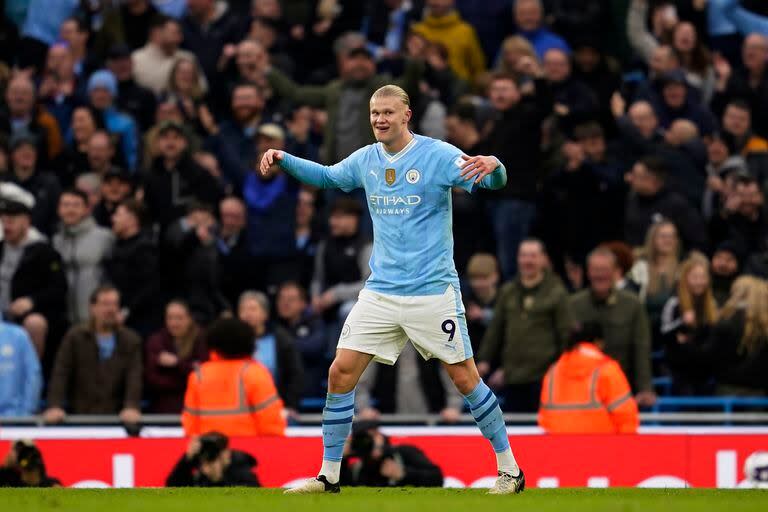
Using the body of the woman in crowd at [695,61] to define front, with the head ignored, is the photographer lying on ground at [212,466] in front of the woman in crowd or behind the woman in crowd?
in front

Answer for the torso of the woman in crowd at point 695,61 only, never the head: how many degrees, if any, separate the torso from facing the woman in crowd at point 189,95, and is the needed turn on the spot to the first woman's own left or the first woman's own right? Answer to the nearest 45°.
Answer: approximately 45° to the first woman's own right

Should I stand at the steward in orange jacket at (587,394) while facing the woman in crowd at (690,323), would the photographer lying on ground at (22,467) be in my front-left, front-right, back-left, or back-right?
back-left

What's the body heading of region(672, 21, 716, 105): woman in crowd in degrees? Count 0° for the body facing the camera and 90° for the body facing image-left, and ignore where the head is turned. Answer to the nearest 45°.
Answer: approximately 45°

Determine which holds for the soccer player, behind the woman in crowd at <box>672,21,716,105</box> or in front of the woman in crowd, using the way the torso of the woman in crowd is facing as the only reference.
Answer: in front

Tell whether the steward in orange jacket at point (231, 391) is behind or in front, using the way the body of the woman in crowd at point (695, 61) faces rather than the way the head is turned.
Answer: in front

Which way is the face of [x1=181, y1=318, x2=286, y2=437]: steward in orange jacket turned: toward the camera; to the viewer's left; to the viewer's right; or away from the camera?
away from the camera

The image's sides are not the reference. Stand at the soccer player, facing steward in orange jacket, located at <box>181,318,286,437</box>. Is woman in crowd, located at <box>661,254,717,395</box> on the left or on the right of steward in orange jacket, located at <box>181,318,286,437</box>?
right
